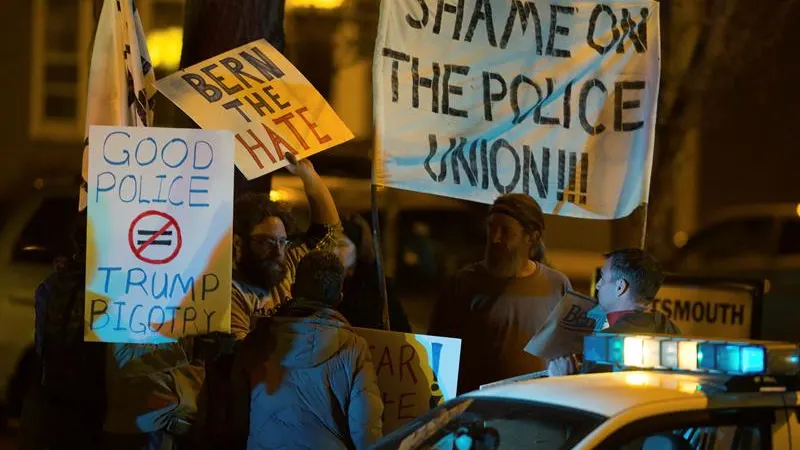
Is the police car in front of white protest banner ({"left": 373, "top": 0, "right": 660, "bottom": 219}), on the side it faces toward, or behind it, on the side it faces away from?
in front

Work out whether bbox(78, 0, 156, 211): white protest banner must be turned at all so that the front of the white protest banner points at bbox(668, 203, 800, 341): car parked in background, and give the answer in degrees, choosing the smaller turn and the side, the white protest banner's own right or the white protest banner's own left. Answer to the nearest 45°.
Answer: approximately 90° to the white protest banner's own left

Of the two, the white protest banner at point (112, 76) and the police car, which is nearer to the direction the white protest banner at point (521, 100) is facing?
the police car

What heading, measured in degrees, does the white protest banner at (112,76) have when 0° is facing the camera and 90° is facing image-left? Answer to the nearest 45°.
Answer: approximately 315°

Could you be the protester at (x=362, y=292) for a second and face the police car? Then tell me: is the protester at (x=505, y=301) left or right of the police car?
left

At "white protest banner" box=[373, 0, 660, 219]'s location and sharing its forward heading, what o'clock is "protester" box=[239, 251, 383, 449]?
The protester is roughly at 1 o'clock from the white protest banner.
